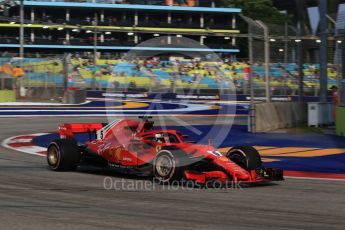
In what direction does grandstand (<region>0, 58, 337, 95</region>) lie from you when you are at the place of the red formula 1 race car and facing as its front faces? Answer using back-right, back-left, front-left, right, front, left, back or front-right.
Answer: back-left

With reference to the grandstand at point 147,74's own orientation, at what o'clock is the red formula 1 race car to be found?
The red formula 1 race car is roughly at 12 o'clock from the grandstand.

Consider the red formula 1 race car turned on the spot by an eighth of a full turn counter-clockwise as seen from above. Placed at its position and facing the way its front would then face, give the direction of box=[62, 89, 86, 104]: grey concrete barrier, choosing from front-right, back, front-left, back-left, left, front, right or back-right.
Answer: left

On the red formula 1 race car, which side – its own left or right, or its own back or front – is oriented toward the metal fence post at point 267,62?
left

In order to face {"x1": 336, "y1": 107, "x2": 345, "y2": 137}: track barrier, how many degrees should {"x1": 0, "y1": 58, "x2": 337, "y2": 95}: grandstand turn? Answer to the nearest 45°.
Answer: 0° — it already faces it

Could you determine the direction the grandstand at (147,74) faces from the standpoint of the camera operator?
facing the viewer

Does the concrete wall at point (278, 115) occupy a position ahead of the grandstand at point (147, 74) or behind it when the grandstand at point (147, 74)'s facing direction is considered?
ahead

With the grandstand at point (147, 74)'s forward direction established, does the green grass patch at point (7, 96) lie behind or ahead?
ahead

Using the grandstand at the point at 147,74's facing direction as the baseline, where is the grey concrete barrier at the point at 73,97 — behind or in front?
in front

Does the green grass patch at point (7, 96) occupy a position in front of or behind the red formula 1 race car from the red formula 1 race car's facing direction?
behind

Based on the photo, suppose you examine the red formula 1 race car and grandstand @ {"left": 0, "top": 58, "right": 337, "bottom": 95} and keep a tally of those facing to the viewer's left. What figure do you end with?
0

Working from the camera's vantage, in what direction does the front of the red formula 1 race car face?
facing the viewer and to the right of the viewer
